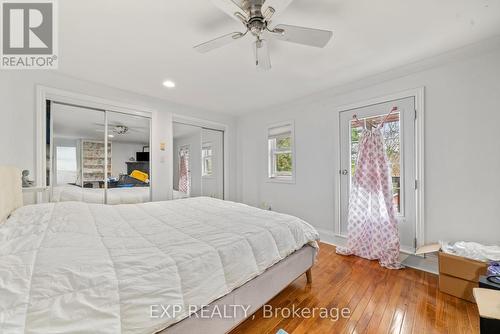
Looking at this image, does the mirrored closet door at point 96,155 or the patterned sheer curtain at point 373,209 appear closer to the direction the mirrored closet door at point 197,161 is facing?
the patterned sheer curtain

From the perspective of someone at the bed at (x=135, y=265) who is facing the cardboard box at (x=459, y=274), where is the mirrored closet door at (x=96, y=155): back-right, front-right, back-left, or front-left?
back-left

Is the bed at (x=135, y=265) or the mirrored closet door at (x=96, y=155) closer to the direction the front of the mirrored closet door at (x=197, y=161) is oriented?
the bed

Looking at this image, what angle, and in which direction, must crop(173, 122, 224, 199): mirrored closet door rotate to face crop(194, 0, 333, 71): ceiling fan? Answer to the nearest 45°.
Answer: approximately 45° to its right

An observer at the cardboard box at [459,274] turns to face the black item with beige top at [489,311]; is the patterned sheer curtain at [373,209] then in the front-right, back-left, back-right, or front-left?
back-right

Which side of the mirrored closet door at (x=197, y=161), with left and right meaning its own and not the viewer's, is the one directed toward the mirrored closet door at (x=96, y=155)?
right

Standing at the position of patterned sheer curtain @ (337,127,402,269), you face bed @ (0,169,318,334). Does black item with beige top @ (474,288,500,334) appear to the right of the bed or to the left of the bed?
left

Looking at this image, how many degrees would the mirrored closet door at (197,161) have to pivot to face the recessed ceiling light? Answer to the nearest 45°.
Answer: approximately 45° to its right

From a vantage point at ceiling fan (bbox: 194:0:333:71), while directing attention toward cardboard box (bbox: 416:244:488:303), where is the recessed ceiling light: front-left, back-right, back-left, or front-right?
back-left

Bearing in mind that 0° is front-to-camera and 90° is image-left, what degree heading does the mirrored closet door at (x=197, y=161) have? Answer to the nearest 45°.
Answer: approximately 315°
